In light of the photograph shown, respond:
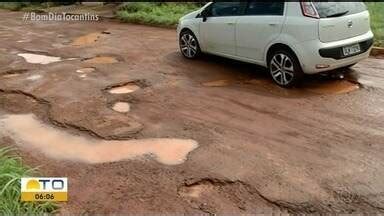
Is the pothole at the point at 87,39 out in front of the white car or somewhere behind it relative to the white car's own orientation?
in front

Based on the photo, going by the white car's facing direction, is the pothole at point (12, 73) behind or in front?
in front

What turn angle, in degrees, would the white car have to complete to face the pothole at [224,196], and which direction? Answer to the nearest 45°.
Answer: approximately 135° to its left

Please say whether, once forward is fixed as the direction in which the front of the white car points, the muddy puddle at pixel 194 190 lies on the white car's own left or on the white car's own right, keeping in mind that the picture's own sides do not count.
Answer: on the white car's own left

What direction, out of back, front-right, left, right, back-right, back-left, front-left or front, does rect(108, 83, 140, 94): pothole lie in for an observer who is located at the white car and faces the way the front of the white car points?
front-left

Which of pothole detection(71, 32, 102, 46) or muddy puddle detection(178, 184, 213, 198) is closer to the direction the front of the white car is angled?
the pothole

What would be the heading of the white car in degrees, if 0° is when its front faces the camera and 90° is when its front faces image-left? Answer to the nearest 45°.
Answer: approximately 135°

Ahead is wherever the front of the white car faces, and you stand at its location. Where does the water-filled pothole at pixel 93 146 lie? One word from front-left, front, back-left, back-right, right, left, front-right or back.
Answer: left

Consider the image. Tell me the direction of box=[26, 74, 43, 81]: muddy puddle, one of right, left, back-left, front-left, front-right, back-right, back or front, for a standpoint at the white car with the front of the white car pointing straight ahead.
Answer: front-left
